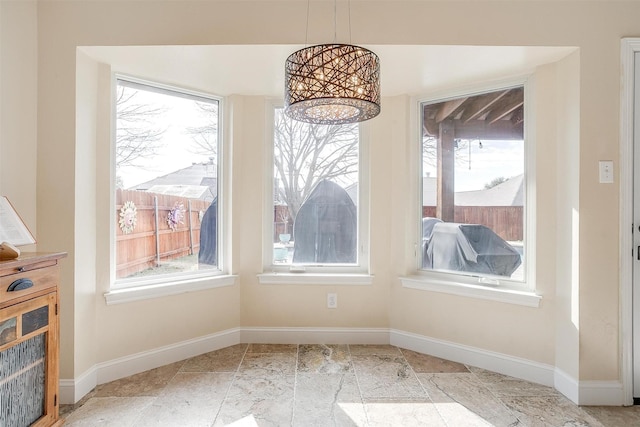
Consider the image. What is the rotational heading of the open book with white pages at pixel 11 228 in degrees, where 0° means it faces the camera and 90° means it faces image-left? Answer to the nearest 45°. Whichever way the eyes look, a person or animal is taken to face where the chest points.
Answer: approximately 315°

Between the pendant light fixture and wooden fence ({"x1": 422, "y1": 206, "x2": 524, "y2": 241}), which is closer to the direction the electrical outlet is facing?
the pendant light fixture

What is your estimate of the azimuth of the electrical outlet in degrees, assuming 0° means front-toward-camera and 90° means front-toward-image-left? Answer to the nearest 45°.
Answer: approximately 0°

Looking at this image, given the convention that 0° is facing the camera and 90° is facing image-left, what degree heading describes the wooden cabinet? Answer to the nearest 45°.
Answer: approximately 315°

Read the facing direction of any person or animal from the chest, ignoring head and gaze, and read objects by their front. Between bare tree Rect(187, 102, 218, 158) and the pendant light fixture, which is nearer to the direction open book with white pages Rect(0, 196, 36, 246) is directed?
the pendant light fixture

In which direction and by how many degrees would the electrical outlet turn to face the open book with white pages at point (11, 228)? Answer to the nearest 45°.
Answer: approximately 45° to its right

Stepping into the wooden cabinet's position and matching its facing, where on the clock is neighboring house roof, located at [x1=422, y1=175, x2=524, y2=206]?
The neighboring house roof is roughly at 11 o'clock from the wooden cabinet.
